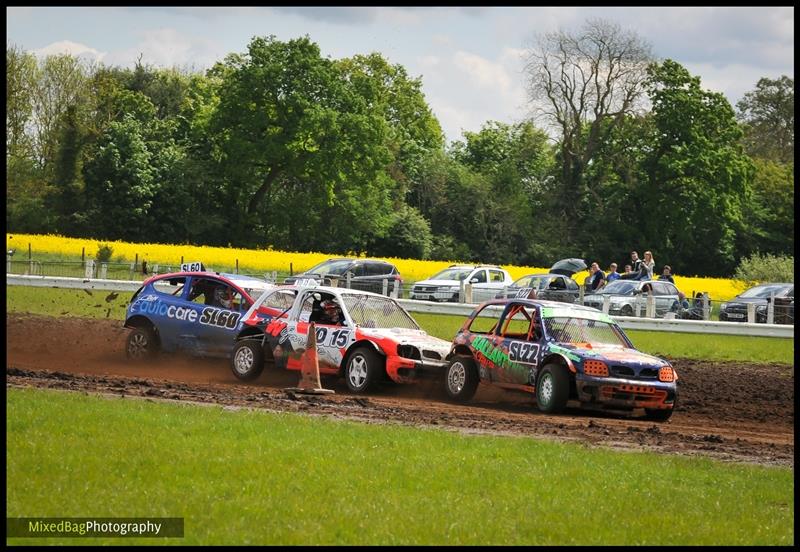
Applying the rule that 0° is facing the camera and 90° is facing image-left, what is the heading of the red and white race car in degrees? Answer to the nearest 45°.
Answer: approximately 315°

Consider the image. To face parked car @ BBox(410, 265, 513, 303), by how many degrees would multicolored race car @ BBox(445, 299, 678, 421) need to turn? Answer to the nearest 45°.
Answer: approximately 135° to its left

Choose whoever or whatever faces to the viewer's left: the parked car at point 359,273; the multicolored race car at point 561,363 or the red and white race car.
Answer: the parked car

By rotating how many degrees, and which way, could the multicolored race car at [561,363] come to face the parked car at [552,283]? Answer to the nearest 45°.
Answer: approximately 135° to its left

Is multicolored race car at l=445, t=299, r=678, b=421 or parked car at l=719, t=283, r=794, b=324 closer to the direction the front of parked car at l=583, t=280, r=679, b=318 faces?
the multicolored race car

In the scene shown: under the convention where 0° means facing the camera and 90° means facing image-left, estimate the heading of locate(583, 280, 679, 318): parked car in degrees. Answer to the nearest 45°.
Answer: approximately 45°

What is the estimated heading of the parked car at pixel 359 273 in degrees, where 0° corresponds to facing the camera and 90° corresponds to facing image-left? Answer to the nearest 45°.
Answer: approximately 90°

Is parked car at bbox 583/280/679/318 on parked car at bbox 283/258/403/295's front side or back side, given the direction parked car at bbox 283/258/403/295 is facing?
on the back side

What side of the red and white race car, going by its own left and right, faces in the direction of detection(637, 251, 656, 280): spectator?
left

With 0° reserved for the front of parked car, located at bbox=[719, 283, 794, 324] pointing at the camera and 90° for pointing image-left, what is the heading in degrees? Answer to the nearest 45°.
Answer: approximately 45°

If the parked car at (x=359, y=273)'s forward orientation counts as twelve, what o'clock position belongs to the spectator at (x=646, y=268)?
The spectator is roughly at 7 o'clock from the parked car.
